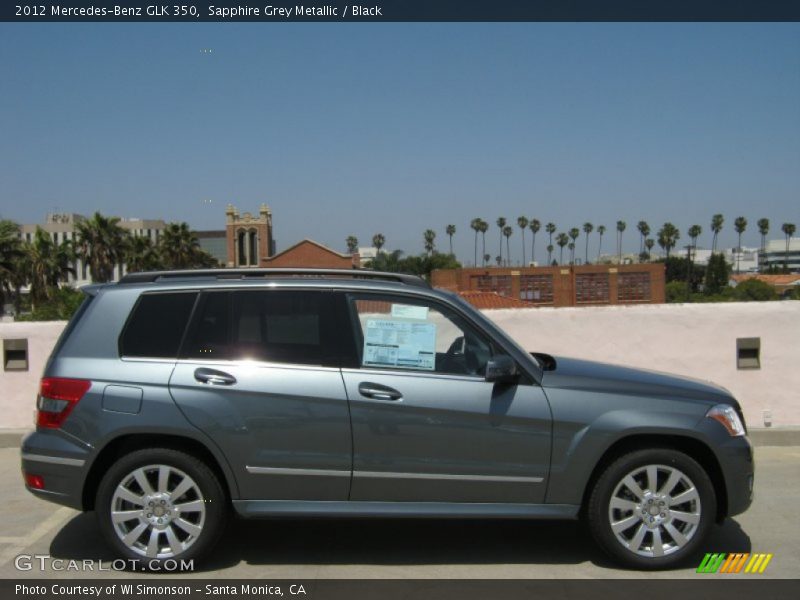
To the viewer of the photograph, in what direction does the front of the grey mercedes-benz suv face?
facing to the right of the viewer

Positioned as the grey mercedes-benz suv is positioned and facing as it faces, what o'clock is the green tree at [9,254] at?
The green tree is roughly at 8 o'clock from the grey mercedes-benz suv.
